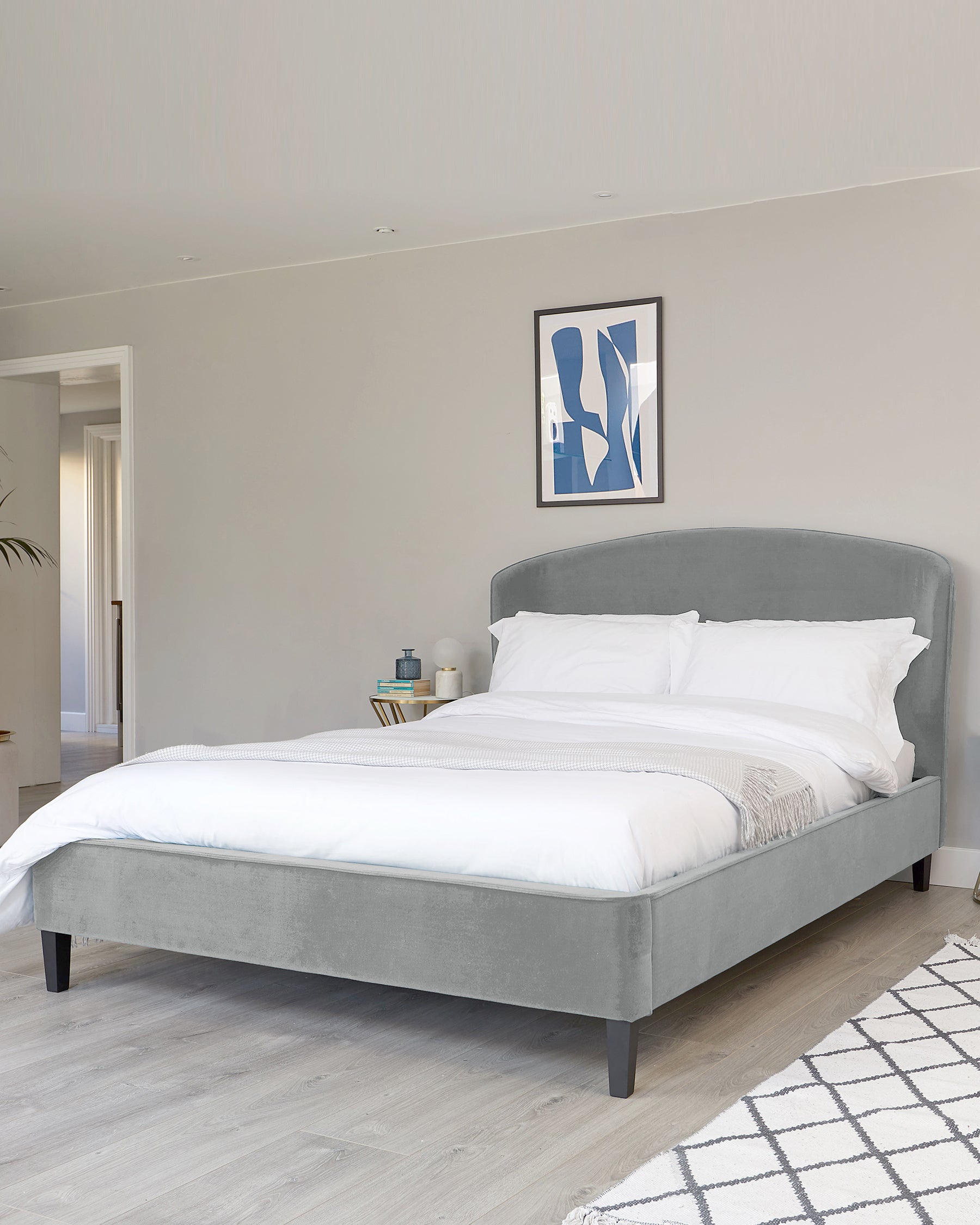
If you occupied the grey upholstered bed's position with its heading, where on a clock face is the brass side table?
The brass side table is roughly at 4 o'clock from the grey upholstered bed.

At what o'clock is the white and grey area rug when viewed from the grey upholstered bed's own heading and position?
The white and grey area rug is roughly at 9 o'clock from the grey upholstered bed.

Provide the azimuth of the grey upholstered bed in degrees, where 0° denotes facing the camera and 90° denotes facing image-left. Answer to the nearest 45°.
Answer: approximately 45°

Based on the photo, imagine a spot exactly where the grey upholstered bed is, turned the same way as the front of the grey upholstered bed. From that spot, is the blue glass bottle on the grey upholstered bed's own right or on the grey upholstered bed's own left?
on the grey upholstered bed's own right

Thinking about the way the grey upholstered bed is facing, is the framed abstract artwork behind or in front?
behind
